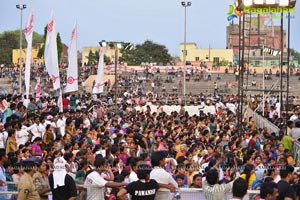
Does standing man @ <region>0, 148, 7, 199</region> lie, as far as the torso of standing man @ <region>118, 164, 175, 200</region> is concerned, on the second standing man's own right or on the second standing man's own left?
on the second standing man's own left

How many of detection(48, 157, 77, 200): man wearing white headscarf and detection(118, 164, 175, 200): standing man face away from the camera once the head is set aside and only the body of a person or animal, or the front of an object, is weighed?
2

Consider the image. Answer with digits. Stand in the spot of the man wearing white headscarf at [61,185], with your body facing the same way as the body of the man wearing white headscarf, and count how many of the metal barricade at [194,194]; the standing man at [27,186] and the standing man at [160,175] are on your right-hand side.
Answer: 2

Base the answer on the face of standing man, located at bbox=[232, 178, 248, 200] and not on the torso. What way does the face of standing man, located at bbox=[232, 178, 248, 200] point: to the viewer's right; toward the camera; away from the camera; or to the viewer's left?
away from the camera

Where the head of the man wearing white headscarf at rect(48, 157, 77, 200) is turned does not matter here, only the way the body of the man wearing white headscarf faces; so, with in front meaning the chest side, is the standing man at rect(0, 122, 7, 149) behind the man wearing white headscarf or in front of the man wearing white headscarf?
in front

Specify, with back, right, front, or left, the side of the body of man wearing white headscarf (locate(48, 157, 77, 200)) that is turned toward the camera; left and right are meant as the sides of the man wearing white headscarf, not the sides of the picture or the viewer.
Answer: back

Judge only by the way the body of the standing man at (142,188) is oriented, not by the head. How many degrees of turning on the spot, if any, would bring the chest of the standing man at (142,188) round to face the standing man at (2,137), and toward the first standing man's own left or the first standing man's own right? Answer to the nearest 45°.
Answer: approximately 45° to the first standing man's own left

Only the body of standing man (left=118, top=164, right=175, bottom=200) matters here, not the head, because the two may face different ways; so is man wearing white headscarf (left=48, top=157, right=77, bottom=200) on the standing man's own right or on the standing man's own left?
on the standing man's own left

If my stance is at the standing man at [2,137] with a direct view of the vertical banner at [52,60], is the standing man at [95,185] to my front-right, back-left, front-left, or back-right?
back-right

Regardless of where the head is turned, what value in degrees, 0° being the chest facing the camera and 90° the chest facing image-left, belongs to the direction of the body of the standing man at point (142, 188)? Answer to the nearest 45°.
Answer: approximately 180°

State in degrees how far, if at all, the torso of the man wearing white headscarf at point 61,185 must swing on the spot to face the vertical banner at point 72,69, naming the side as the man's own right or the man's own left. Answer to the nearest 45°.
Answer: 0° — they already face it
